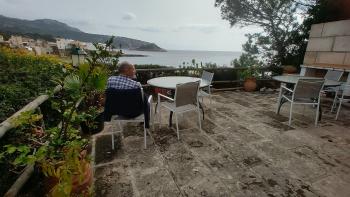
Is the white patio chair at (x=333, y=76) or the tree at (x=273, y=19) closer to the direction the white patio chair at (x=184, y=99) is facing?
the tree

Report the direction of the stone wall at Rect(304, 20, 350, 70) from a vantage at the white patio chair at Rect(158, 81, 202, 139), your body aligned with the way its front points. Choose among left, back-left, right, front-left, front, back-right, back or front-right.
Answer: right

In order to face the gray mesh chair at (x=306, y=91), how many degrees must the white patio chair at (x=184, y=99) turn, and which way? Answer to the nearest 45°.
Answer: approximately 135° to its right

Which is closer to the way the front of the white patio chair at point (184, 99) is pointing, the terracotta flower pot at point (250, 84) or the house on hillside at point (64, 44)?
the house on hillside

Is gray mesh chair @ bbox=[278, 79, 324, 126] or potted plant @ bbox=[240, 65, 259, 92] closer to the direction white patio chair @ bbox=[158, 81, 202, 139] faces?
the potted plant

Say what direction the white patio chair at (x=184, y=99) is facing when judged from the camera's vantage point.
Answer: facing away from the viewer and to the left of the viewer

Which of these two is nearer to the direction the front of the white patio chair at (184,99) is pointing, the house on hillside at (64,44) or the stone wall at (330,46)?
the house on hillside

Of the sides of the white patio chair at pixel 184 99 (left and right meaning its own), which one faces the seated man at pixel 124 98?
left

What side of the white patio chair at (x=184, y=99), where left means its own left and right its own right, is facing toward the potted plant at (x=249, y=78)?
right
